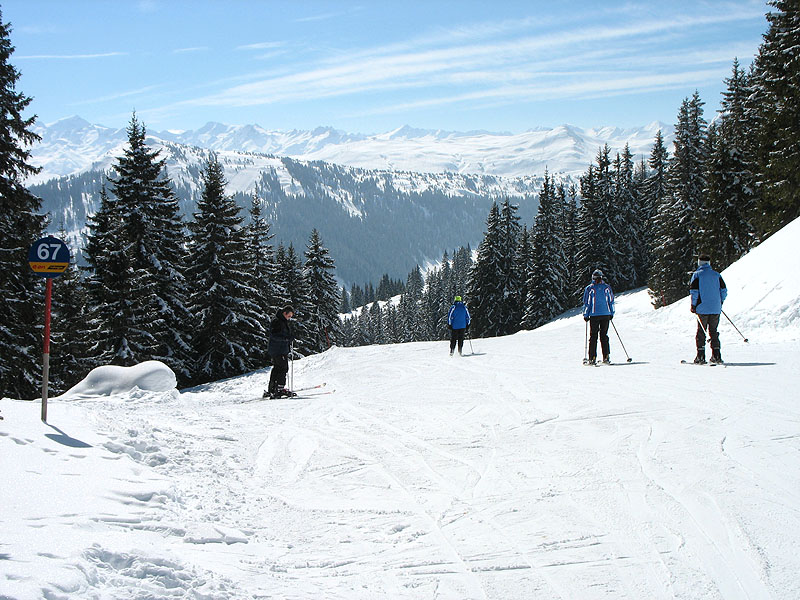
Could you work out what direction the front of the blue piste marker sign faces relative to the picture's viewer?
facing the viewer

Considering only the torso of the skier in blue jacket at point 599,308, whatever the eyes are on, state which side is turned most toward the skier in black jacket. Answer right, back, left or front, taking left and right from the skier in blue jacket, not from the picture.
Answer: left

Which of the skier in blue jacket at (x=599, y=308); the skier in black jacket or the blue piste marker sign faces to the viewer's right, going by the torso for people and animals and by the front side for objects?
the skier in black jacket

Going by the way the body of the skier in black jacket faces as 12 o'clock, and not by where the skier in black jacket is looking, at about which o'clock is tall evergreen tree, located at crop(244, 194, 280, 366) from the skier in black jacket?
The tall evergreen tree is roughly at 9 o'clock from the skier in black jacket.

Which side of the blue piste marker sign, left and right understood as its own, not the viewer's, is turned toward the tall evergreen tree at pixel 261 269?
back

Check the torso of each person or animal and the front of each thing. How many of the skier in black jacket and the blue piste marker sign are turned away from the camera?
0

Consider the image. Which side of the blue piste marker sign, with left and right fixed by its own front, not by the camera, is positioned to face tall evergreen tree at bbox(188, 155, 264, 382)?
back

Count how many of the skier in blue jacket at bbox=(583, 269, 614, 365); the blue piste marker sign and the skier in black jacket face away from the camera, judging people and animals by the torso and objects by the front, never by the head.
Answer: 1

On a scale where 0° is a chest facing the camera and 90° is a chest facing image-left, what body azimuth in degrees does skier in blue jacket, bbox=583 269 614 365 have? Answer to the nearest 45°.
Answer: approximately 180°

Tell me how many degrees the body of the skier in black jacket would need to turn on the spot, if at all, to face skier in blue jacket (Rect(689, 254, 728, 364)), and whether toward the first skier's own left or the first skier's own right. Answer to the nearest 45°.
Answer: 0° — they already face them
